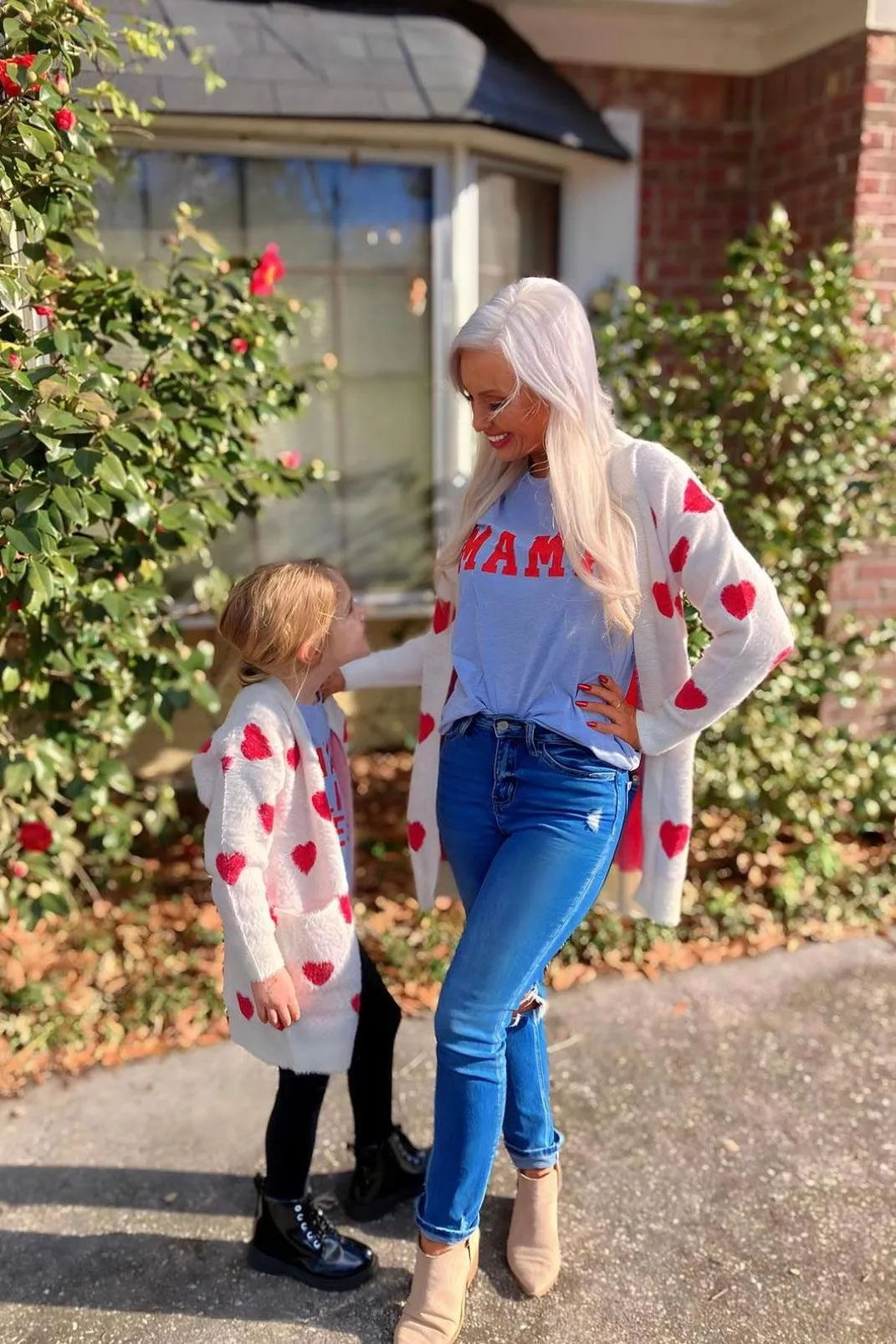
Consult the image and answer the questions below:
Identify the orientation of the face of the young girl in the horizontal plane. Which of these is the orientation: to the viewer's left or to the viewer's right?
to the viewer's right

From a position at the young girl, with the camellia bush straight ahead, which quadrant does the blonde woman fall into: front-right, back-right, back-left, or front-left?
back-right

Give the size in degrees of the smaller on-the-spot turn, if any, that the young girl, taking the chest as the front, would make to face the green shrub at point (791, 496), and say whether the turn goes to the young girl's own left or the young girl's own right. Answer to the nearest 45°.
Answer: approximately 45° to the young girl's own left

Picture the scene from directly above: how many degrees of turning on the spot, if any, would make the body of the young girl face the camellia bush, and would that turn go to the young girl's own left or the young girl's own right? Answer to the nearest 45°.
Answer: approximately 135° to the young girl's own left

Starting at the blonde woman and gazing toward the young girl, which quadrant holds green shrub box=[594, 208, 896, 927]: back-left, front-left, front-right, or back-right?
back-right

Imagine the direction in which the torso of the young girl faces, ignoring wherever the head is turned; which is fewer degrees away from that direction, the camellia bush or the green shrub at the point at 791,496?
the green shrub

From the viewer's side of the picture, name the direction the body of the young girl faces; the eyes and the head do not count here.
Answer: to the viewer's right
